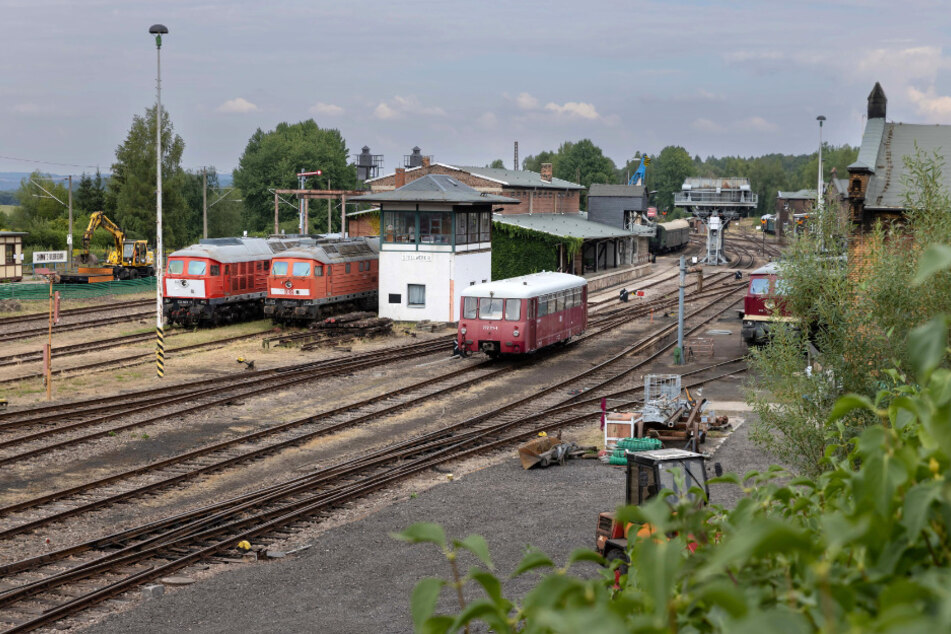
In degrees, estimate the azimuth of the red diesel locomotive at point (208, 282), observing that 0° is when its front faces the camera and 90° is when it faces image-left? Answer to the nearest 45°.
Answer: approximately 45°

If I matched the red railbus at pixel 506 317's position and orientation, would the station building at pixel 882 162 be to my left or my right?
on my left

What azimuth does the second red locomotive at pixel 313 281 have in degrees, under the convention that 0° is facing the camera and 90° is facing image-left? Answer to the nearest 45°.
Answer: approximately 45°

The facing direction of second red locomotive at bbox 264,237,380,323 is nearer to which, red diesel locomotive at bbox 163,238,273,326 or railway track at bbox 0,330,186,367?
the railway track
